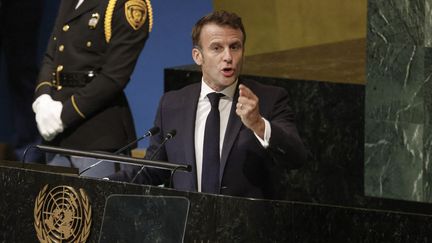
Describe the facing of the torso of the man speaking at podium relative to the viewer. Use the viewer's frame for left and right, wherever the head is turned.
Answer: facing the viewer

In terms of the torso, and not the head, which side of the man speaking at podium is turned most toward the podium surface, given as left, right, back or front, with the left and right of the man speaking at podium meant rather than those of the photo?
front

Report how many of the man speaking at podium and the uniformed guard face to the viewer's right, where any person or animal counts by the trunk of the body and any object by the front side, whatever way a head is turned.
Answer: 0

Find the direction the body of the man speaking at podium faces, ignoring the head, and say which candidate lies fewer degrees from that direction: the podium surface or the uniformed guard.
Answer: the podium surface

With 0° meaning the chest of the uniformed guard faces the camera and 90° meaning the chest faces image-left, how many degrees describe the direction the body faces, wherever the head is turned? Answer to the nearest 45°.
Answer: approximately 45°
